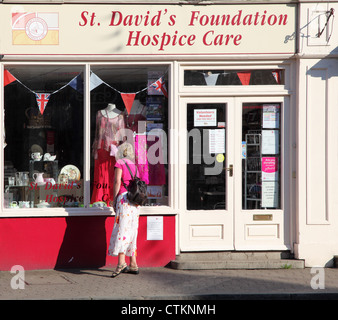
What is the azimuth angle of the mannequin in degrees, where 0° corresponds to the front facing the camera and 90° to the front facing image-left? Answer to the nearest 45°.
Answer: approximately 0°

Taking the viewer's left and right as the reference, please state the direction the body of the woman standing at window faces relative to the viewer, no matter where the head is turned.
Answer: facing away from the viewer and to the left of the viewer

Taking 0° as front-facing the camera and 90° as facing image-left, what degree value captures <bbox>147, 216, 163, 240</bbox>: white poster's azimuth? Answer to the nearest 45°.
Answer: approximately 0°
